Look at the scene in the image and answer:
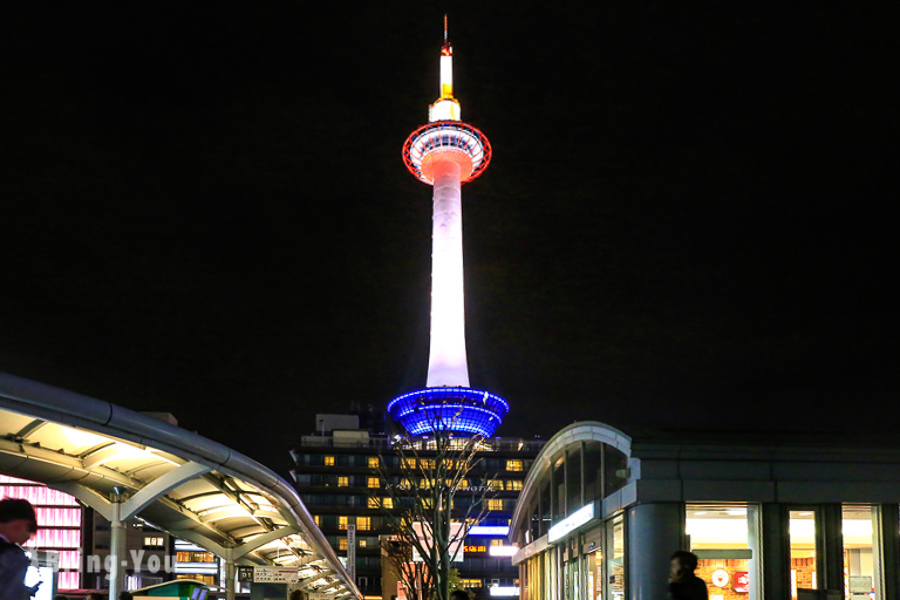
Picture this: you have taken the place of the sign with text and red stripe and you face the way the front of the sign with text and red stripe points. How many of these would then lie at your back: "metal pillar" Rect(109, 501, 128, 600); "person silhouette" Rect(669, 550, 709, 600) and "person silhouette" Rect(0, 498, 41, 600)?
0

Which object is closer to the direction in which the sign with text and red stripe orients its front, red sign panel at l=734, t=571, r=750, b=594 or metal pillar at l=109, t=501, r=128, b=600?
the metal pillar

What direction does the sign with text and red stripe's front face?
toward the camera

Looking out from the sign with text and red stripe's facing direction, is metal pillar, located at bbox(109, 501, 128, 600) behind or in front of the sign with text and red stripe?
in front

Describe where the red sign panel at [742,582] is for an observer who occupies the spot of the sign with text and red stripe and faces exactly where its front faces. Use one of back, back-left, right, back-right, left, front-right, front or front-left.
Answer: left

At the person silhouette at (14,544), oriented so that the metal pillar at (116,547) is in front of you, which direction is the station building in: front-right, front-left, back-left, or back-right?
front-right

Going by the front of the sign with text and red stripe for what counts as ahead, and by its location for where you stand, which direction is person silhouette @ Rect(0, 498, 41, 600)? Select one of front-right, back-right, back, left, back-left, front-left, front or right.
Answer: front

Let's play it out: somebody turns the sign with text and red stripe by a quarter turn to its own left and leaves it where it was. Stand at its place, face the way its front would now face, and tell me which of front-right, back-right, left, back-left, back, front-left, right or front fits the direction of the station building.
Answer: front
